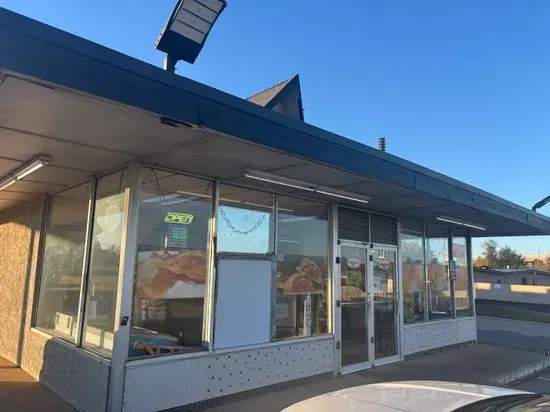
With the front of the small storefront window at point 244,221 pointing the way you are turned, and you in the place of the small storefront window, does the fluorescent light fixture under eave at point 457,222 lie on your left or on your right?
on your left

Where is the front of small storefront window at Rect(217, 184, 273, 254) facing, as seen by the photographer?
facing the viewer and to the right of the viewer

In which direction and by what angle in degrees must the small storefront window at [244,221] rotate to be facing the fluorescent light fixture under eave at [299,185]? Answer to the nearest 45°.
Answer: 0° — it already faces it

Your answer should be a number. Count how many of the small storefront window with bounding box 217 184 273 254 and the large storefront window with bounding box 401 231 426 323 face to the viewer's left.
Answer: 0

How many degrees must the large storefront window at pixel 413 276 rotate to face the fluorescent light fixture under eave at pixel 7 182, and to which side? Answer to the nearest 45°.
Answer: approximately 90° to its right

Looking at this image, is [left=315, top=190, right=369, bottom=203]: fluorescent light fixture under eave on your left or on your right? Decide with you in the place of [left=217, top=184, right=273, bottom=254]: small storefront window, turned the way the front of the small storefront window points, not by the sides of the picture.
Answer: on your left

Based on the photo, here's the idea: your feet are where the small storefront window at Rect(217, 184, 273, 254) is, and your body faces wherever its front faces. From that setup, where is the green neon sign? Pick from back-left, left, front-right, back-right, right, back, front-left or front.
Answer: right

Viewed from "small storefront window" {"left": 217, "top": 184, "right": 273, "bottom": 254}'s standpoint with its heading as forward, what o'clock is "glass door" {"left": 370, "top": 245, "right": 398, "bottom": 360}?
The glass door is roughly at 9 o'clock from the small storefront window.

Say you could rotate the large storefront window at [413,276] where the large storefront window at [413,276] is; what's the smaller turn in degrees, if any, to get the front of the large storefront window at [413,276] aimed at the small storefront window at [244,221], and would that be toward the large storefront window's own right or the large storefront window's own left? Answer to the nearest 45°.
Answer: approximately 90° to the large storefront window's own right

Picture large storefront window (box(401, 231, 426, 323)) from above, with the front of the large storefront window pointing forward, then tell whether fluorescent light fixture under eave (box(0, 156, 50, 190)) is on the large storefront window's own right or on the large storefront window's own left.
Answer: on the large storefront window's own right

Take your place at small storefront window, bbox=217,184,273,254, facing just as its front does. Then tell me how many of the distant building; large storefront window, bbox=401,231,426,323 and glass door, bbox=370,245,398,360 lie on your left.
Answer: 3
